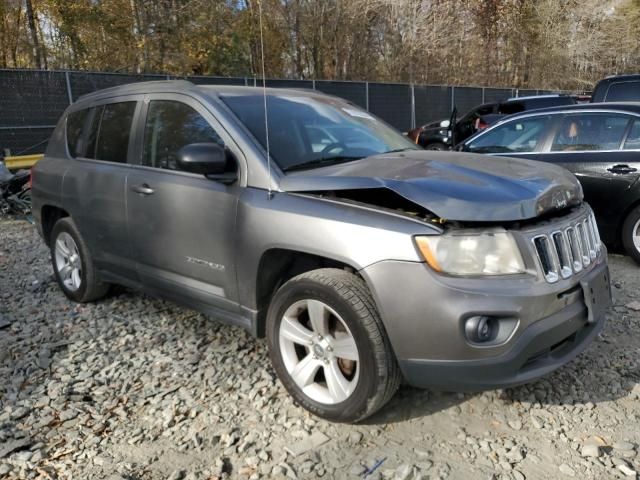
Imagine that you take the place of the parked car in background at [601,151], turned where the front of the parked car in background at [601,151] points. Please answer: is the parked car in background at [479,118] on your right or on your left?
on your right

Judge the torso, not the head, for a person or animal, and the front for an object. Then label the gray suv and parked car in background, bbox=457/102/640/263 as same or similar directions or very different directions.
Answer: very different directions

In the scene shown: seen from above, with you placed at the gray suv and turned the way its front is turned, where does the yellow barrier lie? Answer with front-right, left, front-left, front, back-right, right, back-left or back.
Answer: back

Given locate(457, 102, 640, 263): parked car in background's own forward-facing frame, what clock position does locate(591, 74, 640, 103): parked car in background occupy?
locate(591, 74, 640, 103): parked car in background is roughly at 3 o'clock from locate(457, 102, 640, 263): parked car in background.

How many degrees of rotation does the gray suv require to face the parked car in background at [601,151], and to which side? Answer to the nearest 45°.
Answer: approximately 90° to its left

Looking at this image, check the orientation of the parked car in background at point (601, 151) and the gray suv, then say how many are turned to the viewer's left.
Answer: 1

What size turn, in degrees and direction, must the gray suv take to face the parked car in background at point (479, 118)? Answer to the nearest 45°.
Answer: approximately 135° to its left

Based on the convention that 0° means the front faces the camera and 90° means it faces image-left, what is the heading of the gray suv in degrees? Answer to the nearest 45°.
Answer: approximately 315°
